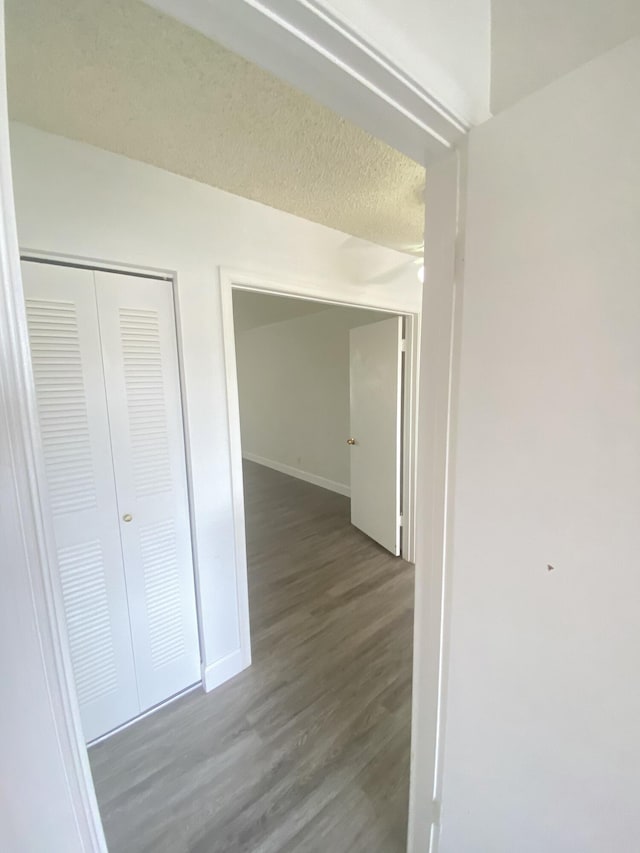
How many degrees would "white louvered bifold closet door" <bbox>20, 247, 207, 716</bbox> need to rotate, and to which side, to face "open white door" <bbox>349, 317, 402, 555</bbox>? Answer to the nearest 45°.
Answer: approximately 45° to its left

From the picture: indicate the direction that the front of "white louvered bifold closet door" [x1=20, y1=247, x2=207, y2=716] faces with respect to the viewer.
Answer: facing the viewer and to the right of the viewer
